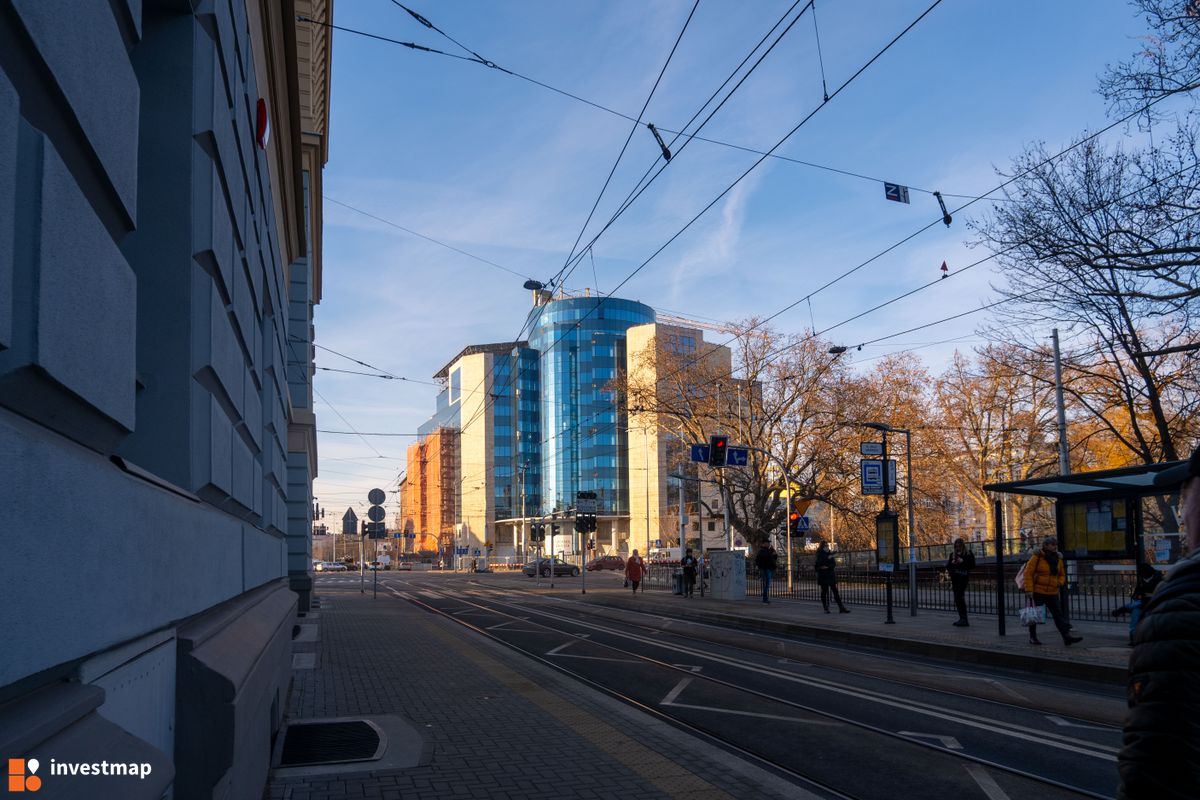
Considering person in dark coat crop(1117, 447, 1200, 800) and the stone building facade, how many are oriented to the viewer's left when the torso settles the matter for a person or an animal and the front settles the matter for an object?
1

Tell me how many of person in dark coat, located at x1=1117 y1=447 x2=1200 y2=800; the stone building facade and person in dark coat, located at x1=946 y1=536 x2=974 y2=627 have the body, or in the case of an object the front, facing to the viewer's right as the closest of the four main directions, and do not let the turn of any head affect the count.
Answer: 1

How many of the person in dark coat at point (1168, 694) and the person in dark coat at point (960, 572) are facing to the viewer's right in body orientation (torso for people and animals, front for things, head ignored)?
0

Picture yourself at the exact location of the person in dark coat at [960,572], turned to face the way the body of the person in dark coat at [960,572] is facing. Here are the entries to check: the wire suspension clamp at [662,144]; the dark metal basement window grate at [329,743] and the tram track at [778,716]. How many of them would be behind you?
0

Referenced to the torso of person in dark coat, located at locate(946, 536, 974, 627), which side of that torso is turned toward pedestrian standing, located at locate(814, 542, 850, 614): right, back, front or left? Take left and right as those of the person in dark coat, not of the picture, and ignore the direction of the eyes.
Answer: right

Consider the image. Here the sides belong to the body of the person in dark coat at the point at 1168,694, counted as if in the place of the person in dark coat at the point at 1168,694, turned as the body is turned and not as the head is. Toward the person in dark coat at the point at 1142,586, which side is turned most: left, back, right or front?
right

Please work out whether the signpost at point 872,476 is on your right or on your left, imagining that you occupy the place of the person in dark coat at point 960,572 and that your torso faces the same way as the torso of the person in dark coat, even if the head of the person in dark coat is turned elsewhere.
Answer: on your right

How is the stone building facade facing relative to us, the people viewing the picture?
facing to the right of the viewer

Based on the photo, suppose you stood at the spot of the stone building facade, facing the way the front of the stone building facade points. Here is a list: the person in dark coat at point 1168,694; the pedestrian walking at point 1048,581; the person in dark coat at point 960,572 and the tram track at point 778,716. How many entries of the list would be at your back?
0

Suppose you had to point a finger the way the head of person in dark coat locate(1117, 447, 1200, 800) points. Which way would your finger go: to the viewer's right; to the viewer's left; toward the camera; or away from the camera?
to the viewer's left

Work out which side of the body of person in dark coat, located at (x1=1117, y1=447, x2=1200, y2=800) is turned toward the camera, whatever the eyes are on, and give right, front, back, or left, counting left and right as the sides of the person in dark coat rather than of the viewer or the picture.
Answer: left
